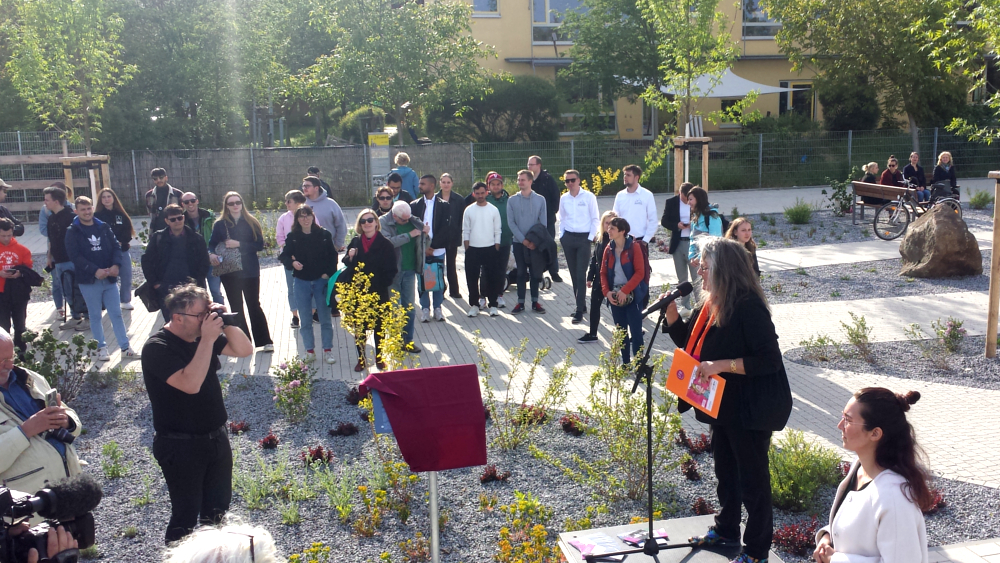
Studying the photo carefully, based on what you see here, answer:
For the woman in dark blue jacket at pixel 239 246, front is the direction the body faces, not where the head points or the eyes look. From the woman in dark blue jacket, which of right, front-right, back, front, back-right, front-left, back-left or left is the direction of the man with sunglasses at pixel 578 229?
left

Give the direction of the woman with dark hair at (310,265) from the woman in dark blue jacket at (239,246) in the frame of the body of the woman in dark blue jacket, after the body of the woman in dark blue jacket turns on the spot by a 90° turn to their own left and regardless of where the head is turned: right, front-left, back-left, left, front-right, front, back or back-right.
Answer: front-right

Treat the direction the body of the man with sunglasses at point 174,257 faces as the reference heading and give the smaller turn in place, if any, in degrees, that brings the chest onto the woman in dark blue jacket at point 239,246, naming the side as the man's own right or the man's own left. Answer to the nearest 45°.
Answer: approximately 135° to the man's own left

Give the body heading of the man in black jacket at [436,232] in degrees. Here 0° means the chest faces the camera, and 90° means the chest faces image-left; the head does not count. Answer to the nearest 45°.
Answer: approximately 0°

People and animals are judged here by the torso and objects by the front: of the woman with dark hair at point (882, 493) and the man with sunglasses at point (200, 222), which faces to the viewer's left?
the woman with dark hair

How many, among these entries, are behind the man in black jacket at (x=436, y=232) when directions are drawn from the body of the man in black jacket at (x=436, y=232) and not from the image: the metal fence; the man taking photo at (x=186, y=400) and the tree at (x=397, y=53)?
2

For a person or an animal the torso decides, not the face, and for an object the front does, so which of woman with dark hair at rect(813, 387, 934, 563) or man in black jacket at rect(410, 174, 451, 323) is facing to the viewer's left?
the woman with dark hair

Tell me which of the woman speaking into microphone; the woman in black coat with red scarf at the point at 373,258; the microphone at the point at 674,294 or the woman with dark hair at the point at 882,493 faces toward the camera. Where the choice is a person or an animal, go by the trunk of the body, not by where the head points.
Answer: the woman in black coat with red scarf at the point at 373,258

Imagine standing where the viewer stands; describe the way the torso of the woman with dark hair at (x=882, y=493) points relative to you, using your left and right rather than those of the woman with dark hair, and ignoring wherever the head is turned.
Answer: facing to the left of the viewer

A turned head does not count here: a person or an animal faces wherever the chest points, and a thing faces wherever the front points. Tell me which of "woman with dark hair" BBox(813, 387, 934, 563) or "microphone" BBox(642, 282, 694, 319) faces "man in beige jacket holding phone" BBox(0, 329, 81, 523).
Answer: the woman with dark hair

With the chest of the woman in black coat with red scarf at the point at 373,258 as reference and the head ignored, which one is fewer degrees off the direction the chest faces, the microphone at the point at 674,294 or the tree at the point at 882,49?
the microphone

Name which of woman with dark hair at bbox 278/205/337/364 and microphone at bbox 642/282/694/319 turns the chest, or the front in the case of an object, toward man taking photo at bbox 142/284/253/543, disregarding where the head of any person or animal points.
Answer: the woman with dark hair

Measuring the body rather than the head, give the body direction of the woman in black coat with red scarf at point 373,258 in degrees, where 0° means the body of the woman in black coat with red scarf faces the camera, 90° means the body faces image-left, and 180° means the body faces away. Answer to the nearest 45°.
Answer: approximately 0°

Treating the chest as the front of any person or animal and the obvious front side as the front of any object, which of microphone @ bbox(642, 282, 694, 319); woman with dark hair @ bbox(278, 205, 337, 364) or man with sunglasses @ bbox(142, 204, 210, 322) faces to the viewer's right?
the microphone

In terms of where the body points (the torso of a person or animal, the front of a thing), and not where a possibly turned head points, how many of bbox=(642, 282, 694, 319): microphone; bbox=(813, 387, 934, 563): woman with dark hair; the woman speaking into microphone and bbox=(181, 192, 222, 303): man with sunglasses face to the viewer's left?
2
